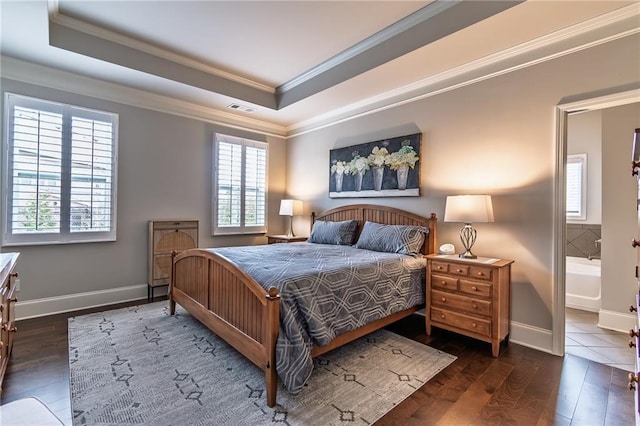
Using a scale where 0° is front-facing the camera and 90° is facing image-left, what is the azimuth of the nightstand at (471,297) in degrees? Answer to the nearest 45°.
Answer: approximately 45°

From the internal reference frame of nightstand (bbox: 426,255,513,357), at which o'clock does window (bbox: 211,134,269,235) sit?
The window is roughly at 2 o'clock from the nightstand.

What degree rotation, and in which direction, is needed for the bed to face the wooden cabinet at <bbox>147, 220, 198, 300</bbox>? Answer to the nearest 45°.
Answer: approximately 90° to its right

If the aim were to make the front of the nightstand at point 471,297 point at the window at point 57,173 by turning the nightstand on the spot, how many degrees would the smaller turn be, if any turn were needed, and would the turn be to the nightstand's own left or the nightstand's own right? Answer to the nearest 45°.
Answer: approximately 45° to the nightstand's own right

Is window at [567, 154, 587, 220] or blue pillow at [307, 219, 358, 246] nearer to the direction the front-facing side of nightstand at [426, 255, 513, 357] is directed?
the blue pillow

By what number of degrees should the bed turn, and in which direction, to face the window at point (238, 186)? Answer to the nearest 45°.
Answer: approximately 135° to its right

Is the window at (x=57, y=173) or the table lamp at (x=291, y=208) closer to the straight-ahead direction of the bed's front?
the window

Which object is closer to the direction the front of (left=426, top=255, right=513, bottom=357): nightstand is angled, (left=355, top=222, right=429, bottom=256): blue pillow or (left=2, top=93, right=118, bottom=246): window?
the window
